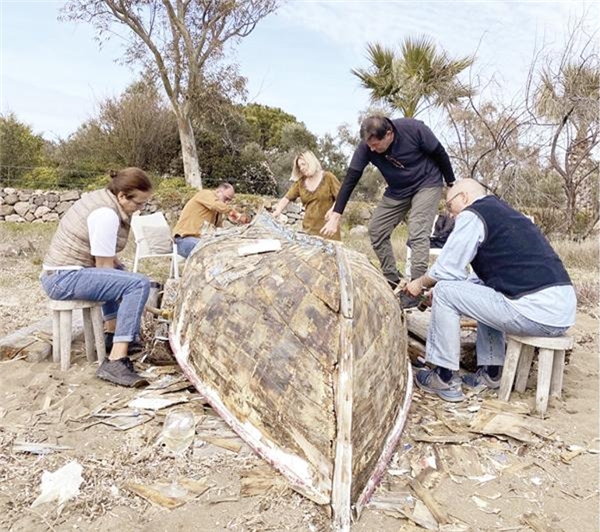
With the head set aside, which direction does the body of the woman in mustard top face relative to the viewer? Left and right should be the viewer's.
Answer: facing the viewer and to the left of the viewer

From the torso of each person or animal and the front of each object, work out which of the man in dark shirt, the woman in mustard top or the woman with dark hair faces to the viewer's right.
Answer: the woman with dark hair

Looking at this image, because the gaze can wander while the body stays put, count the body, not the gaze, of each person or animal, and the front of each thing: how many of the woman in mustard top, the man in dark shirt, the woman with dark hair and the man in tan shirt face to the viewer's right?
2

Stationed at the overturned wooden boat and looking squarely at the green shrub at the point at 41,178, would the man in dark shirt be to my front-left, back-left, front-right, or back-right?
front-right

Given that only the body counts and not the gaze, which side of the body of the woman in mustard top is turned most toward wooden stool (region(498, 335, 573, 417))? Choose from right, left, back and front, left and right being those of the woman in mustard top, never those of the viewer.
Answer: left

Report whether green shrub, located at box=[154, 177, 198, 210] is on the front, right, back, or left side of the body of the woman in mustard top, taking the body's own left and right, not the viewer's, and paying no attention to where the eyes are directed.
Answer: right

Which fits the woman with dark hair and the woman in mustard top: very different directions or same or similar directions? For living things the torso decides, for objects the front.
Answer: very different directions

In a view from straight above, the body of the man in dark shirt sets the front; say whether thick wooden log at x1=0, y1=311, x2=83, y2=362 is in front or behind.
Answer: in front

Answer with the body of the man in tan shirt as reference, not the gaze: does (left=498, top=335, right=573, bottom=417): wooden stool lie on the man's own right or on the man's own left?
on the man's own right

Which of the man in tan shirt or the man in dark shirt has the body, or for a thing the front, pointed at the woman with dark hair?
the man in dark shirt

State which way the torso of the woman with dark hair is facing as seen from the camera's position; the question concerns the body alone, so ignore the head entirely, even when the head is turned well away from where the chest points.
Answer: to the viewer's right

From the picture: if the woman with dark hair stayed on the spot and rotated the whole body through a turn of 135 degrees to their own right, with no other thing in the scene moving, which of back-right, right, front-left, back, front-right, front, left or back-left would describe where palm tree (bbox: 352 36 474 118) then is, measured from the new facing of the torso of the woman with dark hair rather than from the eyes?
back

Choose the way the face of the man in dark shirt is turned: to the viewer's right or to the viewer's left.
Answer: to the viewer's left

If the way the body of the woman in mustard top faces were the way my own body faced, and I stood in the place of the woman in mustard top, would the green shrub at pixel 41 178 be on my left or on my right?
on my right

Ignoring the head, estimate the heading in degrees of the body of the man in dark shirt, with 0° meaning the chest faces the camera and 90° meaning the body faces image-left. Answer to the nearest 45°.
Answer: approximately 45°

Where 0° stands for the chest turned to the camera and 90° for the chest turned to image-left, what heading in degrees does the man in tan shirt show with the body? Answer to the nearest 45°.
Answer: approximately 270°
